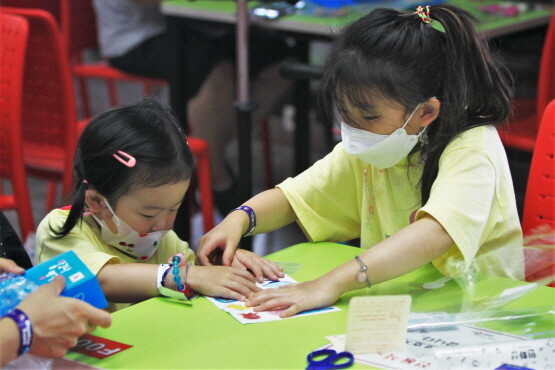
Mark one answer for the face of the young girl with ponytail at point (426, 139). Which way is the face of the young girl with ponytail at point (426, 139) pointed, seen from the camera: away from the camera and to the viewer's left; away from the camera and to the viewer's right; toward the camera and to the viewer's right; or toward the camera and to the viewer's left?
toward the camera and to the viewer's left

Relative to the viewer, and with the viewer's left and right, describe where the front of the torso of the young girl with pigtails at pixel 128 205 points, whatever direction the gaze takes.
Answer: facing the viewer and to the right of the viewer

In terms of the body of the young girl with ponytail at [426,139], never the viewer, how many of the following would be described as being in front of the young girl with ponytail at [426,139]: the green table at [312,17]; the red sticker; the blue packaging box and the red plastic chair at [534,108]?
2

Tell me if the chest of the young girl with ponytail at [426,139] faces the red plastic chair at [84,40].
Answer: no

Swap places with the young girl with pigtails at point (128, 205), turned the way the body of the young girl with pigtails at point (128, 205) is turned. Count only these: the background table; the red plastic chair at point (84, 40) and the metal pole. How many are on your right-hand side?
0

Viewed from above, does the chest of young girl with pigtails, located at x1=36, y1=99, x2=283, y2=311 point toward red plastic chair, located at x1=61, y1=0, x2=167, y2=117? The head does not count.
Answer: no

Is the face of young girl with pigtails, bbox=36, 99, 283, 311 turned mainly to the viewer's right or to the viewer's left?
to the viewer's right

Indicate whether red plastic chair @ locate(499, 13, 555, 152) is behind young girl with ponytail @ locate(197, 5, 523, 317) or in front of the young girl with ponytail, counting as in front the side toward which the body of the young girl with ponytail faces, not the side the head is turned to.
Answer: behind

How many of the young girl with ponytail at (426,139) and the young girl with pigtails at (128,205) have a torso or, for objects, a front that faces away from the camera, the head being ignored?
0

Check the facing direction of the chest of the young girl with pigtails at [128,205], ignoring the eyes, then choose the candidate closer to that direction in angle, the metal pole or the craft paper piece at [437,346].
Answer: the craft paper piece

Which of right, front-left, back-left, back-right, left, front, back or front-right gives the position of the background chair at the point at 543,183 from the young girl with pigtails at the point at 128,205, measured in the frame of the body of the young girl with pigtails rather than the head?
front-left

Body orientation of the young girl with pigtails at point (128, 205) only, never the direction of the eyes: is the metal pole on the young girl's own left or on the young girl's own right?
on the young girl's own left

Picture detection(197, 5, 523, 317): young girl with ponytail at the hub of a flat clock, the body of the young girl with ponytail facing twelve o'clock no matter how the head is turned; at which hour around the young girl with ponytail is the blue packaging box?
The blue packaging box is roughly at 12 o'clock from the young girl with ponytail.

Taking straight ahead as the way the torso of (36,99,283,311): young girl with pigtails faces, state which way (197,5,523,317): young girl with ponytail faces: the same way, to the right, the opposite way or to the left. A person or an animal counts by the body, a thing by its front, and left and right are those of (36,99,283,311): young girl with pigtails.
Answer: to the right
